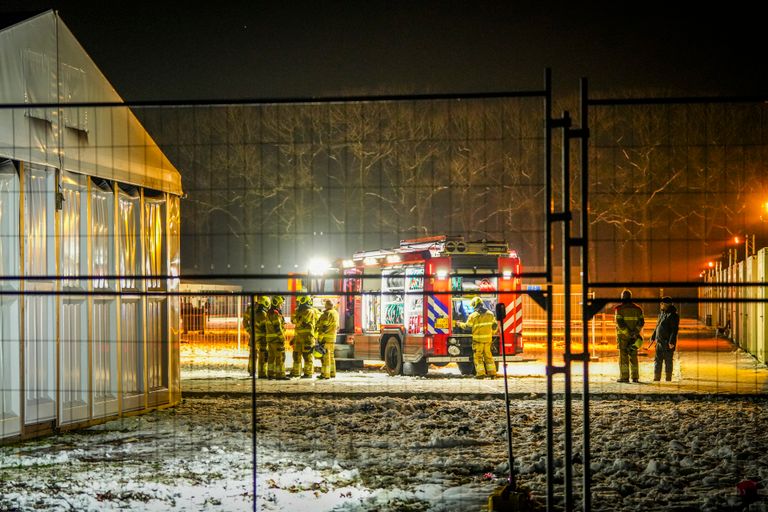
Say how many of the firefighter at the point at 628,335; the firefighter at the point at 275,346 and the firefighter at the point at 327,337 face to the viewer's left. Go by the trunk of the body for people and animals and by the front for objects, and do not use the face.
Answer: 1

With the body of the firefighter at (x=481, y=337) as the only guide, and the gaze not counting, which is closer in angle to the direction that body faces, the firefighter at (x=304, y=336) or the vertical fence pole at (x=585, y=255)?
the firefighter

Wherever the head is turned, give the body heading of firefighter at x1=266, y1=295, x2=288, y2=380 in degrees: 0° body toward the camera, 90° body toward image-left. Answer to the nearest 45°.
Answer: approximately 270°

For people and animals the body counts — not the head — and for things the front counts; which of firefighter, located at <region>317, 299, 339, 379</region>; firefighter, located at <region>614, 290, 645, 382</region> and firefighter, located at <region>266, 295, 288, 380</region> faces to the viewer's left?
firefighter, located at <region>317, 299, 339, 379</region>

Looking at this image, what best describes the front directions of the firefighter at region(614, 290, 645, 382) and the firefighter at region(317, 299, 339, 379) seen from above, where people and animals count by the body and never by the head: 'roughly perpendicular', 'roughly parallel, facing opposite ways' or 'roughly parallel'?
roughly perpendicular

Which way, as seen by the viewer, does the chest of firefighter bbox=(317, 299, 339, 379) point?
to the viewer's left

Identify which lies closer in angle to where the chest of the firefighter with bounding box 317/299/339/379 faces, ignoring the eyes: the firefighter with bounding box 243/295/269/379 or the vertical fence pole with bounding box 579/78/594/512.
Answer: the firefighter
